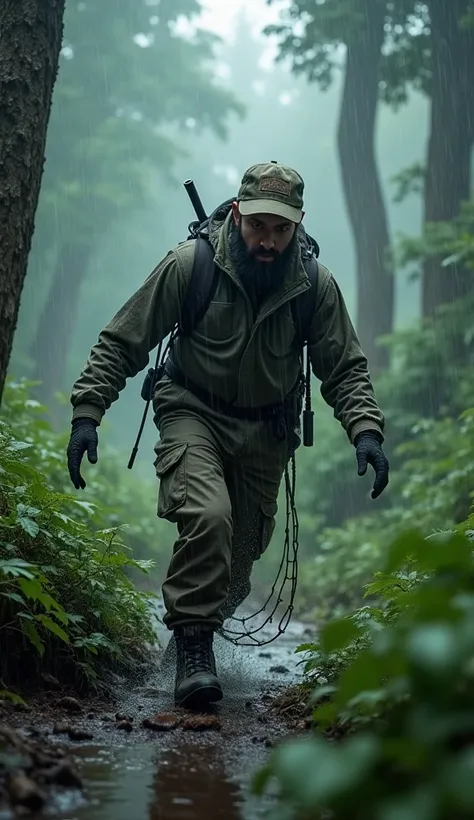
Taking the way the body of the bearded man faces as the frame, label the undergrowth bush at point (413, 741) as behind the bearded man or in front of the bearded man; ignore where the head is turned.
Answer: in front

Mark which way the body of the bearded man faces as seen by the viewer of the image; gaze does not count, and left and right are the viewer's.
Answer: facing the viewer

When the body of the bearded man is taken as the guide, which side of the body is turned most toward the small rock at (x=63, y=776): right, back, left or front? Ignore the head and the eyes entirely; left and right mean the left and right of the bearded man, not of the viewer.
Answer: front

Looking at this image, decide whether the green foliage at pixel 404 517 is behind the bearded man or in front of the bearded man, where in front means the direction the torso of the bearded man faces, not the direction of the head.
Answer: behind

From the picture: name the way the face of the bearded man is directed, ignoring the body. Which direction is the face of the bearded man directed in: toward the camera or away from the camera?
toward the camera
